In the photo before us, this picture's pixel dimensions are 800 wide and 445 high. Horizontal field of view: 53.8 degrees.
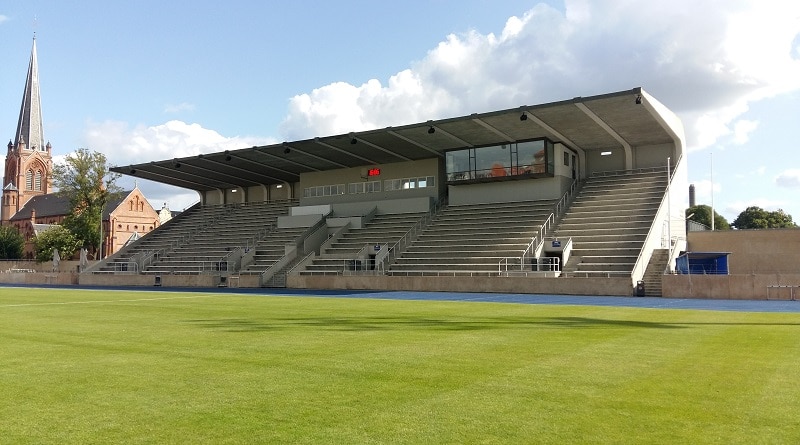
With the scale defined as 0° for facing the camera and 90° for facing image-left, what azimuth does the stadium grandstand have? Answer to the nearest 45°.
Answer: approximately 45°

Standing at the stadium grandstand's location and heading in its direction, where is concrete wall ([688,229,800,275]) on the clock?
The concrete wall is roughly at 8 o'clock from the stadium grandstand.
